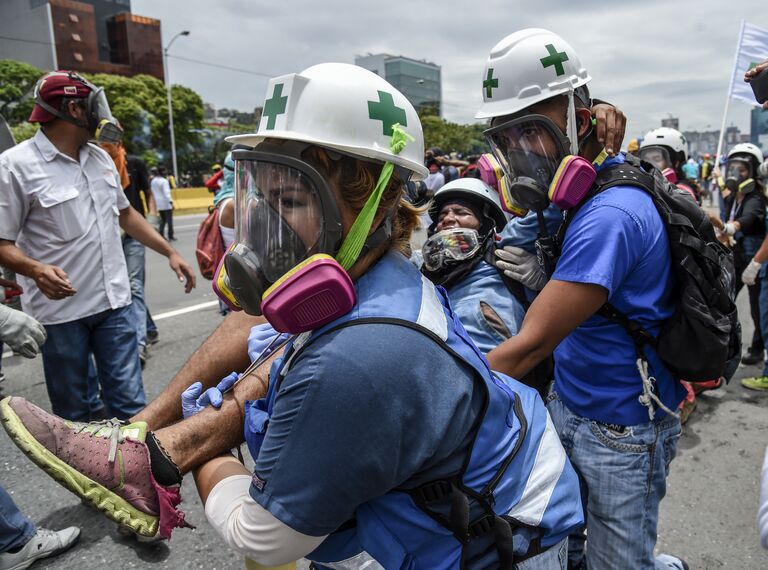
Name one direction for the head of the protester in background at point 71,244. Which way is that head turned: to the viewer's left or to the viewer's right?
to the viewer's right

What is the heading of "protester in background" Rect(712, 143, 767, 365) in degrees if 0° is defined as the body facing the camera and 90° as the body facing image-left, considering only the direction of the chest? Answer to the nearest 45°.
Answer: approximately 45°

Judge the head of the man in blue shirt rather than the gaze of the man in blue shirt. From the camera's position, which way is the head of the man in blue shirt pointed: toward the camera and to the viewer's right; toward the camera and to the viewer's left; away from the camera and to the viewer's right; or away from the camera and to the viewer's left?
toward the camera and to the viewer's left

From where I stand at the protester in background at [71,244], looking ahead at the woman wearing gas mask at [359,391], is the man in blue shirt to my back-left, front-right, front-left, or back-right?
front-left

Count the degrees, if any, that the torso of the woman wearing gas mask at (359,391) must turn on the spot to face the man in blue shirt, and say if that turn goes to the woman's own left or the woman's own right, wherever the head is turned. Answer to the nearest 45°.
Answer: approximately 135° to the woman's own right

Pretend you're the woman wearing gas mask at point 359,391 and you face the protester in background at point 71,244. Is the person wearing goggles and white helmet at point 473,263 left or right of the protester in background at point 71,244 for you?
right

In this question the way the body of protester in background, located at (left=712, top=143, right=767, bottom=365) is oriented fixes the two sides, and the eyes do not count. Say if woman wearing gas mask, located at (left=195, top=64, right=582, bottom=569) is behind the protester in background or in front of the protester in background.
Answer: in front

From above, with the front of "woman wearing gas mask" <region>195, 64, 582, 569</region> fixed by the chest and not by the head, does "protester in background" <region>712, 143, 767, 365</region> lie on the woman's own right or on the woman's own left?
on the woman's own right

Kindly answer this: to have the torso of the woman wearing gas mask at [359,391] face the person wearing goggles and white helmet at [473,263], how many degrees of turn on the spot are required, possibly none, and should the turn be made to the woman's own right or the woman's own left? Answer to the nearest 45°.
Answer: approximately 90° to the woman's own right

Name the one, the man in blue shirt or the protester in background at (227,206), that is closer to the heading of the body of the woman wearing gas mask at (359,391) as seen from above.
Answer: the protester in background

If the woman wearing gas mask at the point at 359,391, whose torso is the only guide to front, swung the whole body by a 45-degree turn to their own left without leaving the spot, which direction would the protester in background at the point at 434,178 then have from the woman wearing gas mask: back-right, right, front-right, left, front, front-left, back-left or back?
back-right

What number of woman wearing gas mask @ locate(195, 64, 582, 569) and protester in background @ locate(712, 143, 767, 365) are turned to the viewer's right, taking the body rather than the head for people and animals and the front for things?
0

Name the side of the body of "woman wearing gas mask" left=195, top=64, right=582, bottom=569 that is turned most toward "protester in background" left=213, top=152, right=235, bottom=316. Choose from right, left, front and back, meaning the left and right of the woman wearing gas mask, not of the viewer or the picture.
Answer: right

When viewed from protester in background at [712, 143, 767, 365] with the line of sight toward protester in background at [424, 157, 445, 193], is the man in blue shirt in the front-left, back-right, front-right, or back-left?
back-left

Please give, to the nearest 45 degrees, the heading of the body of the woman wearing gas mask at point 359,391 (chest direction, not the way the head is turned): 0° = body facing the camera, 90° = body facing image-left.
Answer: approximately 90°
